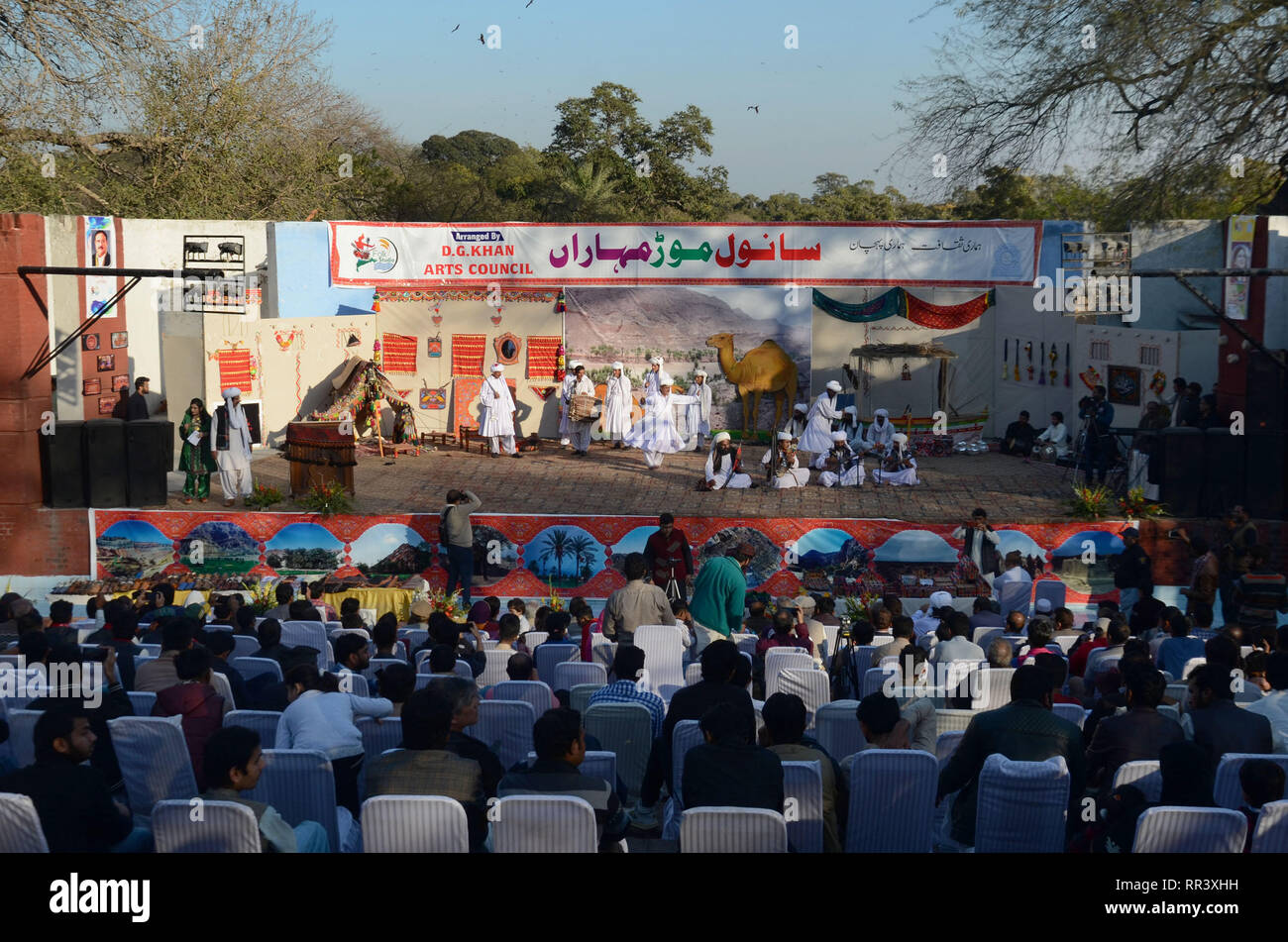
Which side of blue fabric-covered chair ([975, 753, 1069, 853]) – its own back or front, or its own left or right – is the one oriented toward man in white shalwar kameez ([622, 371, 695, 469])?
front

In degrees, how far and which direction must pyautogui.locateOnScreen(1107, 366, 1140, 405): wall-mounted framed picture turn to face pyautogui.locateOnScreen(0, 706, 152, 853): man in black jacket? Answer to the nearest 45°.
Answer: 0° — it already faces them

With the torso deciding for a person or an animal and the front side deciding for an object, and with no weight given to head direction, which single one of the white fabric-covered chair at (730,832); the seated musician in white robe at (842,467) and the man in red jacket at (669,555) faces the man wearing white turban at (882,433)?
the white fabric-covered chair

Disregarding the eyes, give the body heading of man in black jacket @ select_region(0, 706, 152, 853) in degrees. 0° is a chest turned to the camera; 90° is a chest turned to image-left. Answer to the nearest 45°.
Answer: approximately 225°

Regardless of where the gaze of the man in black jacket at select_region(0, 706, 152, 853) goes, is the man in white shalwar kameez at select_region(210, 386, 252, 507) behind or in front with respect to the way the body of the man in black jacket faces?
in front

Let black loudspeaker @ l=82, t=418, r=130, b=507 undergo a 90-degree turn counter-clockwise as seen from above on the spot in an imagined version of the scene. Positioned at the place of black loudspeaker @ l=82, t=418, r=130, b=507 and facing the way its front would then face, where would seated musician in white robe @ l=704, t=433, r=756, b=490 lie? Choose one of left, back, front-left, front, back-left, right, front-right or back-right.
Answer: front

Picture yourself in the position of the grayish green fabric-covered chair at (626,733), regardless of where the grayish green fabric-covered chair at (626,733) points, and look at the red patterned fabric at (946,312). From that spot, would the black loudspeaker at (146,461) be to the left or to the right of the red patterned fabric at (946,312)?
left

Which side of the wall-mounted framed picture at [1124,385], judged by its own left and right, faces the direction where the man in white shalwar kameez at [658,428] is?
right

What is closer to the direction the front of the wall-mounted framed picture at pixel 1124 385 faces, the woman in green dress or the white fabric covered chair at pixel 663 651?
the white fabric covered chair

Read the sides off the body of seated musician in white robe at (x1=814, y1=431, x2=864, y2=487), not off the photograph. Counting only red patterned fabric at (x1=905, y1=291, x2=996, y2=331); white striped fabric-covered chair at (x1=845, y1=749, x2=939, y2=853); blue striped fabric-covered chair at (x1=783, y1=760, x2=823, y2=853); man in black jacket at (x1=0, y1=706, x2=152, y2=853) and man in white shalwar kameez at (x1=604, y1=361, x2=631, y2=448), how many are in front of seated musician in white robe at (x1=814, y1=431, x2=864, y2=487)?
3

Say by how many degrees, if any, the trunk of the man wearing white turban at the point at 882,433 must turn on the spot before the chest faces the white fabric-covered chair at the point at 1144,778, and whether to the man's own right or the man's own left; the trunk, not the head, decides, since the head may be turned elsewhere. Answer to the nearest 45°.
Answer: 0° — they already face it

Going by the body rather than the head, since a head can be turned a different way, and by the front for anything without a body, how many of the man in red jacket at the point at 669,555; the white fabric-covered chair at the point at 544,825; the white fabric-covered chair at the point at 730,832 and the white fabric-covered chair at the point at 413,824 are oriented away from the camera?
3
